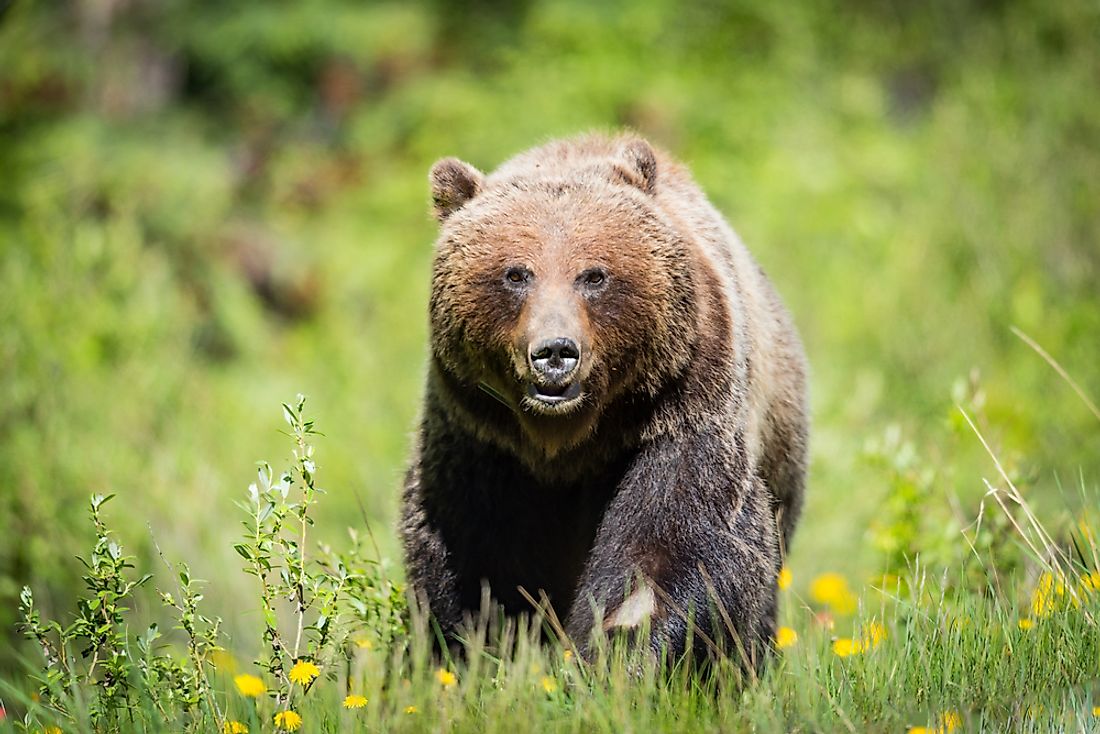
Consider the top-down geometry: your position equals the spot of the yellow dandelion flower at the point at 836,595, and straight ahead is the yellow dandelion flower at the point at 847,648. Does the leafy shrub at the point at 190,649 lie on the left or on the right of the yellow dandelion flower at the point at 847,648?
right

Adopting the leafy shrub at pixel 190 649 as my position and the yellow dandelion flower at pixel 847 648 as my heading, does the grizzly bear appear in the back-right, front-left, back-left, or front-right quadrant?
front-left

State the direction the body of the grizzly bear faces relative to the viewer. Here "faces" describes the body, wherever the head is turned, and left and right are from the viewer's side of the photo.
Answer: facing the viewer

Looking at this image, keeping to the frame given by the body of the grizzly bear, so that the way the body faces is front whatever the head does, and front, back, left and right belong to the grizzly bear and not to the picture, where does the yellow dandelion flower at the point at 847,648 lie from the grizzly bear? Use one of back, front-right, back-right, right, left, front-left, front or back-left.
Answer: front-left

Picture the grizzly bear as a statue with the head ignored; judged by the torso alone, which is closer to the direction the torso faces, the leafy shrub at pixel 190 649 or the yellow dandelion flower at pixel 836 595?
the leafy shrub

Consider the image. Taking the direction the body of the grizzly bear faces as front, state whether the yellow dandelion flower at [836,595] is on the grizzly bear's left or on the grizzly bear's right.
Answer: on the grizzly bear's left

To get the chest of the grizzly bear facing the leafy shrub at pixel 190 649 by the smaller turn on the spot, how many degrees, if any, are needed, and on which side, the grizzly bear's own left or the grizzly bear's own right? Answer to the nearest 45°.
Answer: approximately 45° to the grizzly bear's own right
